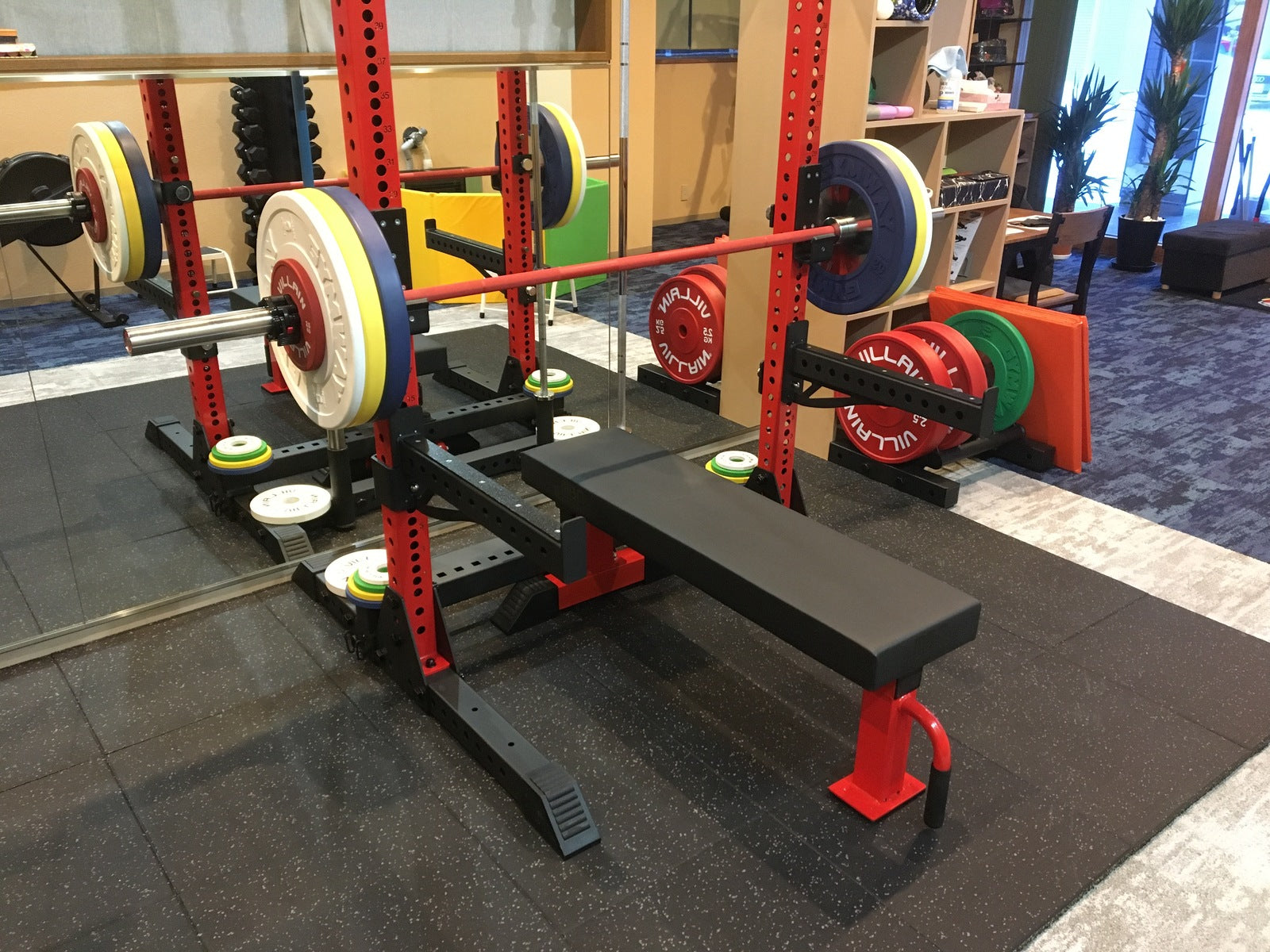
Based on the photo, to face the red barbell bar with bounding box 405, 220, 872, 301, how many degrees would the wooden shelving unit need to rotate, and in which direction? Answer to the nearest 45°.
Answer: approximately 45° to its right

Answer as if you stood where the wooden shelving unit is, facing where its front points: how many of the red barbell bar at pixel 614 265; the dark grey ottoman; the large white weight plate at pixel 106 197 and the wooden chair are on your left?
2

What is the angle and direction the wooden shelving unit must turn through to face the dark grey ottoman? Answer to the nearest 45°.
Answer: approximately 90° to its left

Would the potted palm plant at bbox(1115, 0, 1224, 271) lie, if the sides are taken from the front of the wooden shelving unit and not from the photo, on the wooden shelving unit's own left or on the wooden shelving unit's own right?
on the wooden shelving unit's own left

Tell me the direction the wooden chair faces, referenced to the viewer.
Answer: facing away from the viewer and to the left of the viewer

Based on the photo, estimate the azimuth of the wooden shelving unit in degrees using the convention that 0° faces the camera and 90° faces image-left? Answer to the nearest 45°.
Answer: approximately 315°

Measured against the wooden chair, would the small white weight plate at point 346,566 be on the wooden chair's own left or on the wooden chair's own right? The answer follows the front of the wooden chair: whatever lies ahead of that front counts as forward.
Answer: on the wooden chair's own left

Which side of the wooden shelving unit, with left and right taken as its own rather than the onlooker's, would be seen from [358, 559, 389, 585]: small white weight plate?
right
